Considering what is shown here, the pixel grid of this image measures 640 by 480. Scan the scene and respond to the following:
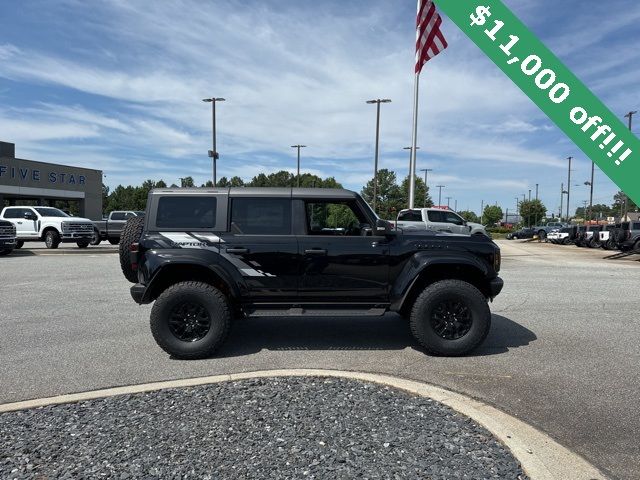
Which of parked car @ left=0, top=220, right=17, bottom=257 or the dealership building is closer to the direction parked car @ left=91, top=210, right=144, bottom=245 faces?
the parked car

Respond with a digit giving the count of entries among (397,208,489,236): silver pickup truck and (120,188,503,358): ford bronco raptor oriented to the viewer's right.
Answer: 2

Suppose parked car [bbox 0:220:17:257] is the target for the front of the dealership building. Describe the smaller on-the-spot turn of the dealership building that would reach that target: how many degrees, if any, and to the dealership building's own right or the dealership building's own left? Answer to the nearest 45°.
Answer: approximately 45° to the dealership building's own right

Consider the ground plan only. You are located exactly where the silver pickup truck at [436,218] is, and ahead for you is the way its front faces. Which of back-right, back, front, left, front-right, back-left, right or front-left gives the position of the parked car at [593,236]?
front-left

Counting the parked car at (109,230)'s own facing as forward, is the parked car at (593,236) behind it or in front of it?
in front

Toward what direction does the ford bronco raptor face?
to the viewer's right

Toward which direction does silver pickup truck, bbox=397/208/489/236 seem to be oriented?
to the viewer's right

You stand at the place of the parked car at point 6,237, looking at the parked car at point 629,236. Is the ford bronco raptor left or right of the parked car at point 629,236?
right

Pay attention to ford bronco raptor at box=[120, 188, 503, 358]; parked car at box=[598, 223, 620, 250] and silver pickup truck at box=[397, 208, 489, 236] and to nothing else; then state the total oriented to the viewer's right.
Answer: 2

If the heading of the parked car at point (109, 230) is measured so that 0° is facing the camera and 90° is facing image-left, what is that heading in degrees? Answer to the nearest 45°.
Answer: approximately 315°

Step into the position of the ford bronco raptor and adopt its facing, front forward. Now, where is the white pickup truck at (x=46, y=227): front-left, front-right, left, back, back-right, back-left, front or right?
back-left

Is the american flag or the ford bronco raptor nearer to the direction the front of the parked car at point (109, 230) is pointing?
the american flag
